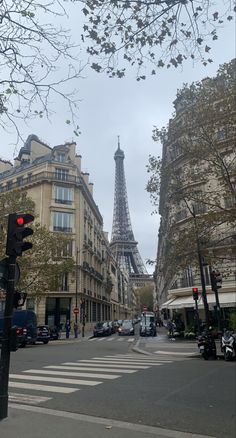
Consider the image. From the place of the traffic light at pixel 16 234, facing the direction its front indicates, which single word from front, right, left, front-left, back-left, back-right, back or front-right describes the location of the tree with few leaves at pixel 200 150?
left

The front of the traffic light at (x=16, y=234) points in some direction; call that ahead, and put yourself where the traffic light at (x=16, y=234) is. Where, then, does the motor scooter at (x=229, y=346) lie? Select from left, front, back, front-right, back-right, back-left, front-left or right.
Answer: left

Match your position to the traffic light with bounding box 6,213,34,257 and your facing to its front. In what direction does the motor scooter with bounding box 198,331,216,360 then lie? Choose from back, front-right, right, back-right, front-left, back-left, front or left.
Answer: left

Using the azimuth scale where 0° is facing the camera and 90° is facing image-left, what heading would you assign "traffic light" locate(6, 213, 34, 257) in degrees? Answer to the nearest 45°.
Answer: approximately 315°

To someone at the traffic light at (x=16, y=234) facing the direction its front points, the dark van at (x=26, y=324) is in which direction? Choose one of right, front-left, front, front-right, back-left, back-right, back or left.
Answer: back-left

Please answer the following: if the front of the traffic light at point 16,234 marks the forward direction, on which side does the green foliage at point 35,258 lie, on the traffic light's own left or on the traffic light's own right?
on the traffic light's own left

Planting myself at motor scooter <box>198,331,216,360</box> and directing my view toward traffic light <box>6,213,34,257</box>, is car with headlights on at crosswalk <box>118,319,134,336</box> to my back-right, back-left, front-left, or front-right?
back-right

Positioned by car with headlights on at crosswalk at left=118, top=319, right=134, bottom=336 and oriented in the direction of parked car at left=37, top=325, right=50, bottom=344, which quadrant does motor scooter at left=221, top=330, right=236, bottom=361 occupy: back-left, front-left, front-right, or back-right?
front-left

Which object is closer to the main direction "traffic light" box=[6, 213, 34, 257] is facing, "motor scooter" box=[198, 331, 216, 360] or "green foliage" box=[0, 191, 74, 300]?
the motor scooter

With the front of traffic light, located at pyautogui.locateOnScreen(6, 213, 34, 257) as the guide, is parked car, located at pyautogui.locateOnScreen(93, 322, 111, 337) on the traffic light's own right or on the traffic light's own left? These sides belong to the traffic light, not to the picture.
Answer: on the traffic light's own left

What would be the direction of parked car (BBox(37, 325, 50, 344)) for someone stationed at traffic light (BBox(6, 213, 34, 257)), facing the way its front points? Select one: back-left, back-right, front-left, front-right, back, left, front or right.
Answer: back-left
